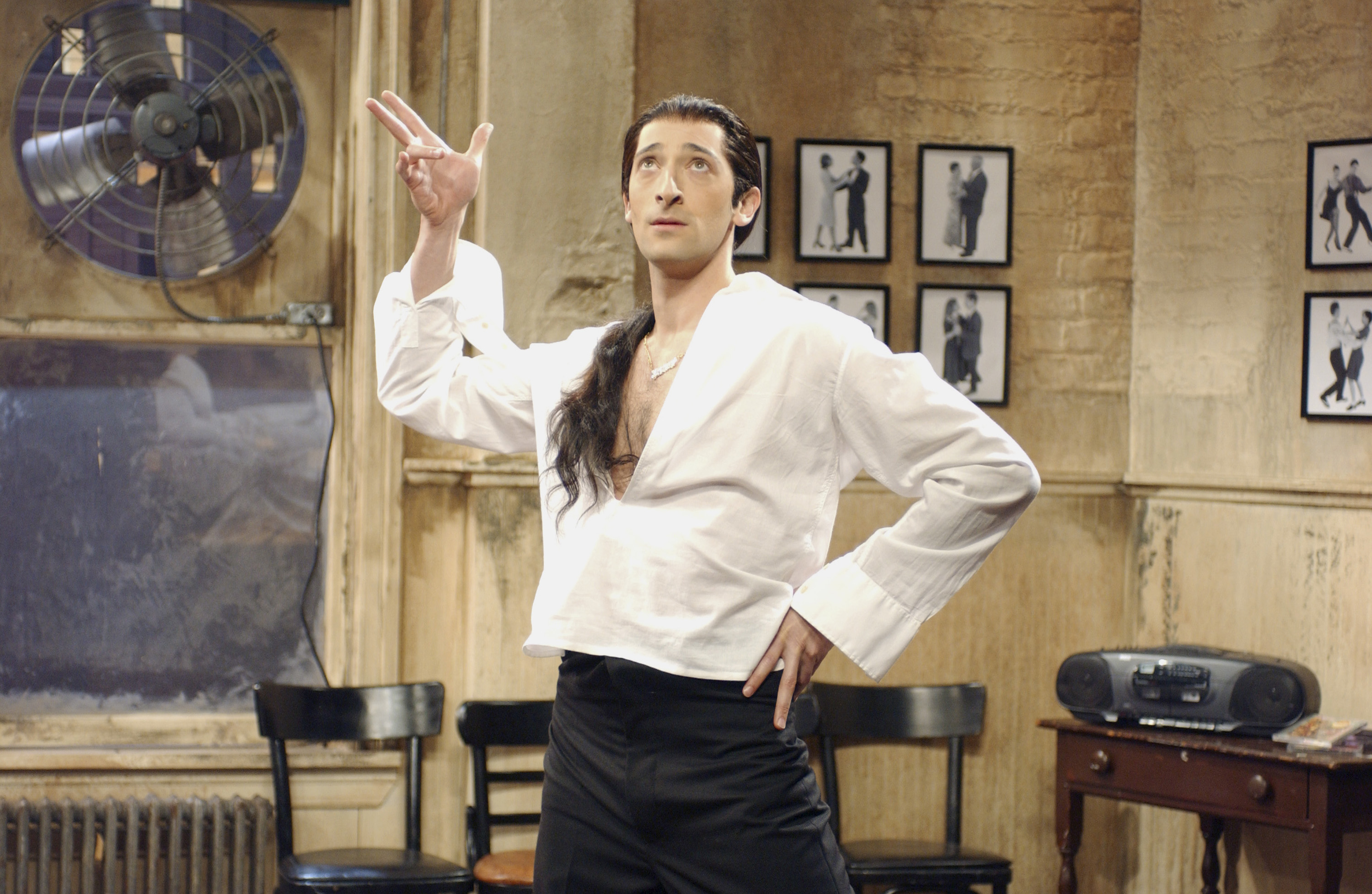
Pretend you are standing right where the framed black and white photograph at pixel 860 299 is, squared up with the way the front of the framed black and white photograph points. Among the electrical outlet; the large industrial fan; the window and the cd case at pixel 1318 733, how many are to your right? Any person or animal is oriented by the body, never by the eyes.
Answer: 3

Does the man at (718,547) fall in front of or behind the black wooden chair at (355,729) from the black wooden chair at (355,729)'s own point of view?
in front

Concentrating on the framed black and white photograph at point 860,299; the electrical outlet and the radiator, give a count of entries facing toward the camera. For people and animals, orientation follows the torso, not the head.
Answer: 3

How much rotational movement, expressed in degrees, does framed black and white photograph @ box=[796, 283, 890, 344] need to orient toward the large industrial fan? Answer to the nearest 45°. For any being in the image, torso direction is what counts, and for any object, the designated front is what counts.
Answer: approximately 90° to its right

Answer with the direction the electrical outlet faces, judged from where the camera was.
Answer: facing the viewer

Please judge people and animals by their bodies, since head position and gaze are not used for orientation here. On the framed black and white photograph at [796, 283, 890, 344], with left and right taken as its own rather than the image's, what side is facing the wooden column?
right

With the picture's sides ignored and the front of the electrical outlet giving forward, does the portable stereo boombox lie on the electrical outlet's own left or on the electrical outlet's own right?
on the electrical outlet's own left

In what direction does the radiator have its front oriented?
toward the camera
